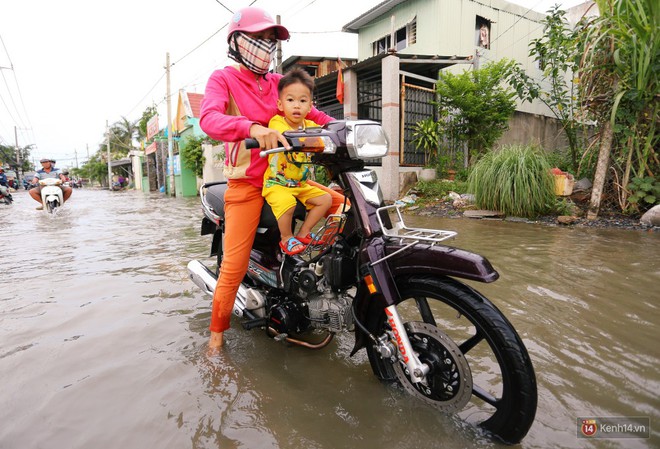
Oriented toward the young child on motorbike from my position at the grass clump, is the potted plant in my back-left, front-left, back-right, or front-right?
back-right

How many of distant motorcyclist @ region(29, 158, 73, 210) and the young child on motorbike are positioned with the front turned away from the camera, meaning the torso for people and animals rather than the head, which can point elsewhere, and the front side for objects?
0

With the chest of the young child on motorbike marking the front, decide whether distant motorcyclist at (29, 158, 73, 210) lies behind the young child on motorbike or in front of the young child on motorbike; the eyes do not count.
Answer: behind

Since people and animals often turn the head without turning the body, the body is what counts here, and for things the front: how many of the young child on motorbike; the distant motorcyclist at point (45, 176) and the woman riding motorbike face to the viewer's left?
0

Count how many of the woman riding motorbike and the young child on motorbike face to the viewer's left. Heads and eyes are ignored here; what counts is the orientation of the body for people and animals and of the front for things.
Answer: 0

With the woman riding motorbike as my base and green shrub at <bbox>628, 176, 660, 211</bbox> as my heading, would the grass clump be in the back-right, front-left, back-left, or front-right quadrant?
front-left

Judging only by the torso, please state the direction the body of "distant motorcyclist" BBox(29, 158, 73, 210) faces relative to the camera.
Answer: toward the camera

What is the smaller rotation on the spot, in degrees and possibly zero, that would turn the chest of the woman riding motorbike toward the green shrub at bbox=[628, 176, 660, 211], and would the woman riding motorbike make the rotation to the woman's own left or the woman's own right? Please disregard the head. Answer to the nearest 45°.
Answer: approximately 90° to the woman's own left

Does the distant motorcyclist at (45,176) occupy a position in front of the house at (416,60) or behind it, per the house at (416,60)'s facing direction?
in front

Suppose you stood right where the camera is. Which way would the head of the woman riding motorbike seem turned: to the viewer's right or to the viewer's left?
to the viewer's right

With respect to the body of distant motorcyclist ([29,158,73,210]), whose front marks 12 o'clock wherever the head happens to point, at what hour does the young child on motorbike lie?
The young child on motorbike is roughly at 12 o'clock from the distant motorcyclist.
